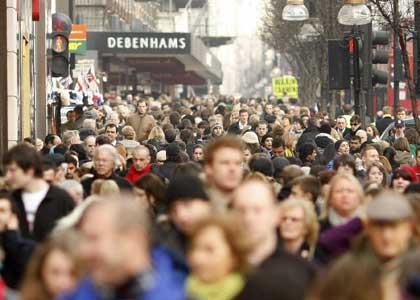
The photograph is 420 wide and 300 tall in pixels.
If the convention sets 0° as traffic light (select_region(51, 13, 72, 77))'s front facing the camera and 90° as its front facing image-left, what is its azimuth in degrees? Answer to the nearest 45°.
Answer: approximately 0°

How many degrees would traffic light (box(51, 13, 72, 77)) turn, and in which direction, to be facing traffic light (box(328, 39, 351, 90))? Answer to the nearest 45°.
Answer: approximately 90° to its left

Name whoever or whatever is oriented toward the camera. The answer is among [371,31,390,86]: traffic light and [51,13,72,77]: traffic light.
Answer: [51,13,72,77]: traffic light

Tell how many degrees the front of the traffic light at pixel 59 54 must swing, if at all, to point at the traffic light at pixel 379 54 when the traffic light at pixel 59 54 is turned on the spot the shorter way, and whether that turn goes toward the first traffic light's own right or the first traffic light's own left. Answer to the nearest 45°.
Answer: approximately 90° to the first traffic light's own left
